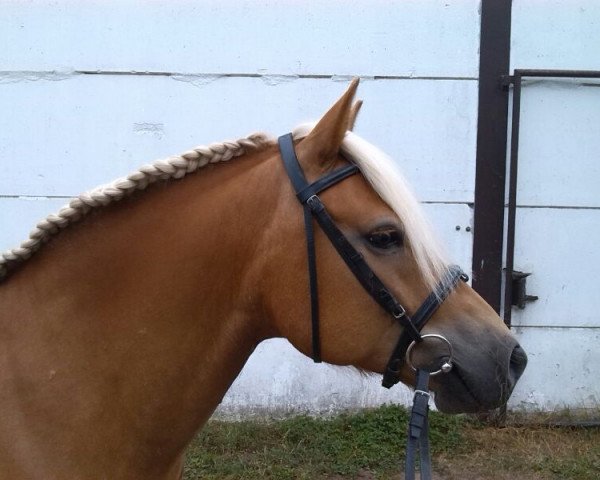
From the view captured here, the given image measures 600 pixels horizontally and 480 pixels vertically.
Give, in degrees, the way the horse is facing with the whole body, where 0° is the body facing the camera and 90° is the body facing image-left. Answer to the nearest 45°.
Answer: approximately 270°
